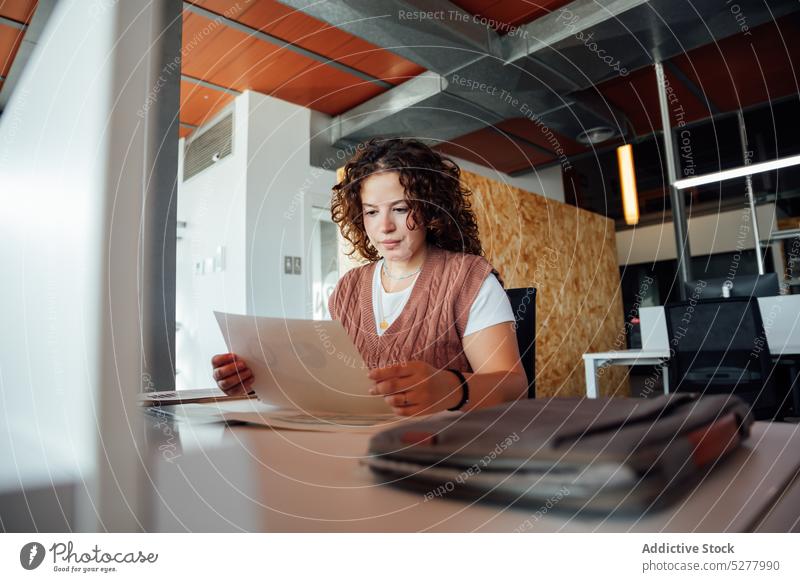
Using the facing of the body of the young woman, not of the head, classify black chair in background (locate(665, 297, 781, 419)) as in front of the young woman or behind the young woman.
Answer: behind

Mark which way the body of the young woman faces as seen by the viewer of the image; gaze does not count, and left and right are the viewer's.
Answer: facing the viewer and to the left of the viewer

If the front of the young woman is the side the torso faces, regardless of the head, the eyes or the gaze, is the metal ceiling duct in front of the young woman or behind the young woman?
behind
